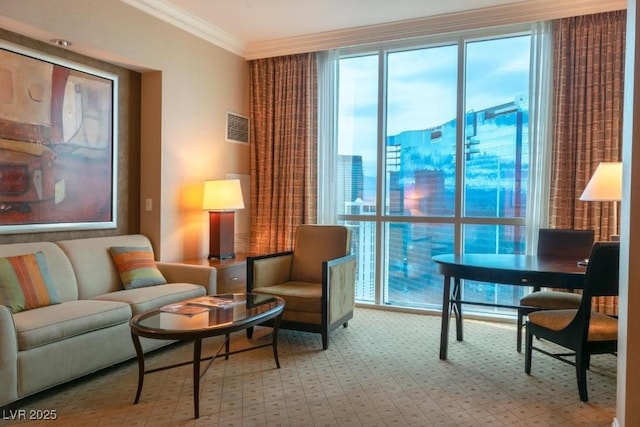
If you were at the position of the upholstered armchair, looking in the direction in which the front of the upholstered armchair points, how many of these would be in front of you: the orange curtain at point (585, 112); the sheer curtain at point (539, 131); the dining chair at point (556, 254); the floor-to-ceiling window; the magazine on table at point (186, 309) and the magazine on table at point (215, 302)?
2

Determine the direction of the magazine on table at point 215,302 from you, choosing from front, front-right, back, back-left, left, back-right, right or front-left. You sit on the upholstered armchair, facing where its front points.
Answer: front

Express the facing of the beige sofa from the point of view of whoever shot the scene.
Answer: facing the viewer and to the right of the viewer

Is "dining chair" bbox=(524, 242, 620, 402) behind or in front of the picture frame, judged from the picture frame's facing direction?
in front

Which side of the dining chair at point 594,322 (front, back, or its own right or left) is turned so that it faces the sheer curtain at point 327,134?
front

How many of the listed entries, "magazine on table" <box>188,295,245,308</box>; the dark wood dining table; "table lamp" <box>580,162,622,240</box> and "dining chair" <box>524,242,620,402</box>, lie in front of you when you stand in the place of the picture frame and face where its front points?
4

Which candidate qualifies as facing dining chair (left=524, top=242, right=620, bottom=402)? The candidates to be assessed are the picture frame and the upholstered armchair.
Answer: the picture frame

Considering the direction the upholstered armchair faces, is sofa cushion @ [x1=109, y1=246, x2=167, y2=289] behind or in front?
in front

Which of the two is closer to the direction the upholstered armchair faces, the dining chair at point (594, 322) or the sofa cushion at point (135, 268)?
the sofa cushion

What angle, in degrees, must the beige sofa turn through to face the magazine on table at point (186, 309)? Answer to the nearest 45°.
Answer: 0° — it already faces it

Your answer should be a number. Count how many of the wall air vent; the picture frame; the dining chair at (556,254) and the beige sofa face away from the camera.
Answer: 0

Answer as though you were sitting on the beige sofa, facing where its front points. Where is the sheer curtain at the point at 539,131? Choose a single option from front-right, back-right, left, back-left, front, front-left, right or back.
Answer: front-left

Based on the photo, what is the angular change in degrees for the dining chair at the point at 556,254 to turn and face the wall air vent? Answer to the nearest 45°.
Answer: approximately 45° to its right

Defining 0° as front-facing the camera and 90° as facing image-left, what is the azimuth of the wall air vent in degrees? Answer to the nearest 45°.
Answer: approximately 315°

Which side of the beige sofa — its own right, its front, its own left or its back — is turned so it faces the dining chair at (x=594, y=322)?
front
